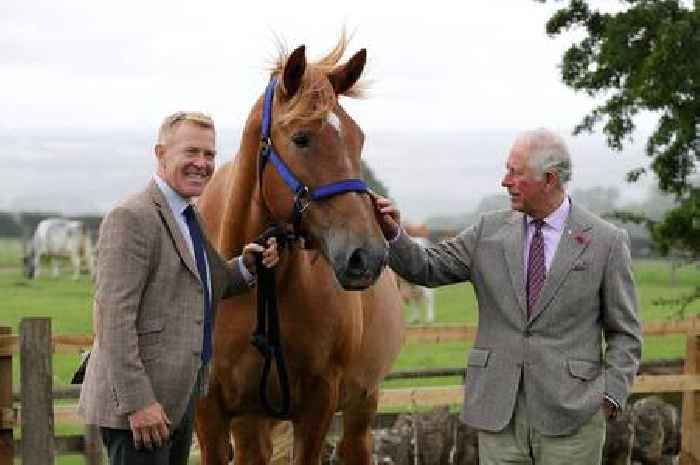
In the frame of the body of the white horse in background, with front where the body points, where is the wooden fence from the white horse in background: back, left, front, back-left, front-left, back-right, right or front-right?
left

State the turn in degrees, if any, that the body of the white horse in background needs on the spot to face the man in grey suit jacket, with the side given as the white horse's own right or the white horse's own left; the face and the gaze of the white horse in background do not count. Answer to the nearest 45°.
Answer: approximately 90° to the white horse's own left

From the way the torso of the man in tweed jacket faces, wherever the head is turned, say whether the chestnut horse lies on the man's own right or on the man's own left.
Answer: on the man's own left

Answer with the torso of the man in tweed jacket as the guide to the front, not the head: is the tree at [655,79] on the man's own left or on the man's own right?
on the man's own left

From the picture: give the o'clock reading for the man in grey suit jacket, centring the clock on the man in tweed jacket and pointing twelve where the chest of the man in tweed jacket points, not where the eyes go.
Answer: The man in grey suit jacket is roughly at 10 o'clock from the man in tweed jacket.

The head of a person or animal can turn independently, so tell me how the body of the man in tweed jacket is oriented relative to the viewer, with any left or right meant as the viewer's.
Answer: facing the viewer and to the right of the viewer

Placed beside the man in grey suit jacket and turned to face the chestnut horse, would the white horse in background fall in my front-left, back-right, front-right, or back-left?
front-right

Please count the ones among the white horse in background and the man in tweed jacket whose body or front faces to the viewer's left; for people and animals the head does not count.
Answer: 1

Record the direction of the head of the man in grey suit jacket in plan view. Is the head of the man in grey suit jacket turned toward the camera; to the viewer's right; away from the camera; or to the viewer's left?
to the viewer's left

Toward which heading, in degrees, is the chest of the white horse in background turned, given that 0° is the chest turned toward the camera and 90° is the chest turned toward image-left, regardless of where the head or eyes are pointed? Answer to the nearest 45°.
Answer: approximately 90°

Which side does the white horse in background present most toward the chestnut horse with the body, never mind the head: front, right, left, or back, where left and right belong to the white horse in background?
left

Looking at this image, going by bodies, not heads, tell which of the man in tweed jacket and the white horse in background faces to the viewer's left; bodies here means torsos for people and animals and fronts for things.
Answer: the white horse in background
